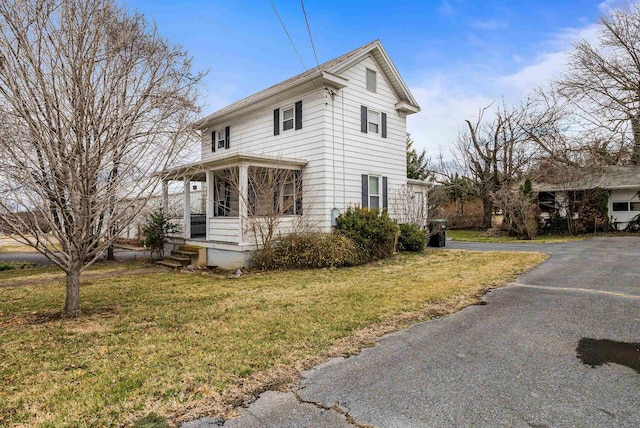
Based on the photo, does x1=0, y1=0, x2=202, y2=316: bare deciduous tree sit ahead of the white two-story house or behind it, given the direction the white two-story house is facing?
ahead

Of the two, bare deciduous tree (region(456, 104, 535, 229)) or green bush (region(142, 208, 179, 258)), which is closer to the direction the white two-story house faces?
the green bush

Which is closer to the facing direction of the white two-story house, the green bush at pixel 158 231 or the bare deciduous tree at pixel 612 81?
the green bush

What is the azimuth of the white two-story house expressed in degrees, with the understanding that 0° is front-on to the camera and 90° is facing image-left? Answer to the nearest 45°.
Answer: approximately 45°

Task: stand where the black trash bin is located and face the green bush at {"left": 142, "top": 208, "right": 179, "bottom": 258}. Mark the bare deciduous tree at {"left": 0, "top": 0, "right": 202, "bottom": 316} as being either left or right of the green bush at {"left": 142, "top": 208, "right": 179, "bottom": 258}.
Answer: left

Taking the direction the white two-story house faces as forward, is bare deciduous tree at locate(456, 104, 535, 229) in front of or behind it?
behind

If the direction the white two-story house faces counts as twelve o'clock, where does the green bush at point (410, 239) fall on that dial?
The green bush is roughly at 7 o'clock from the white two-story house.

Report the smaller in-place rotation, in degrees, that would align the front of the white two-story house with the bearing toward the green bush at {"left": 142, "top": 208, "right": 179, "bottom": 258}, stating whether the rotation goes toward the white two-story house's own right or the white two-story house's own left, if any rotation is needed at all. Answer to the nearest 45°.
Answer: approximately 45° to the white two-story house's own right
